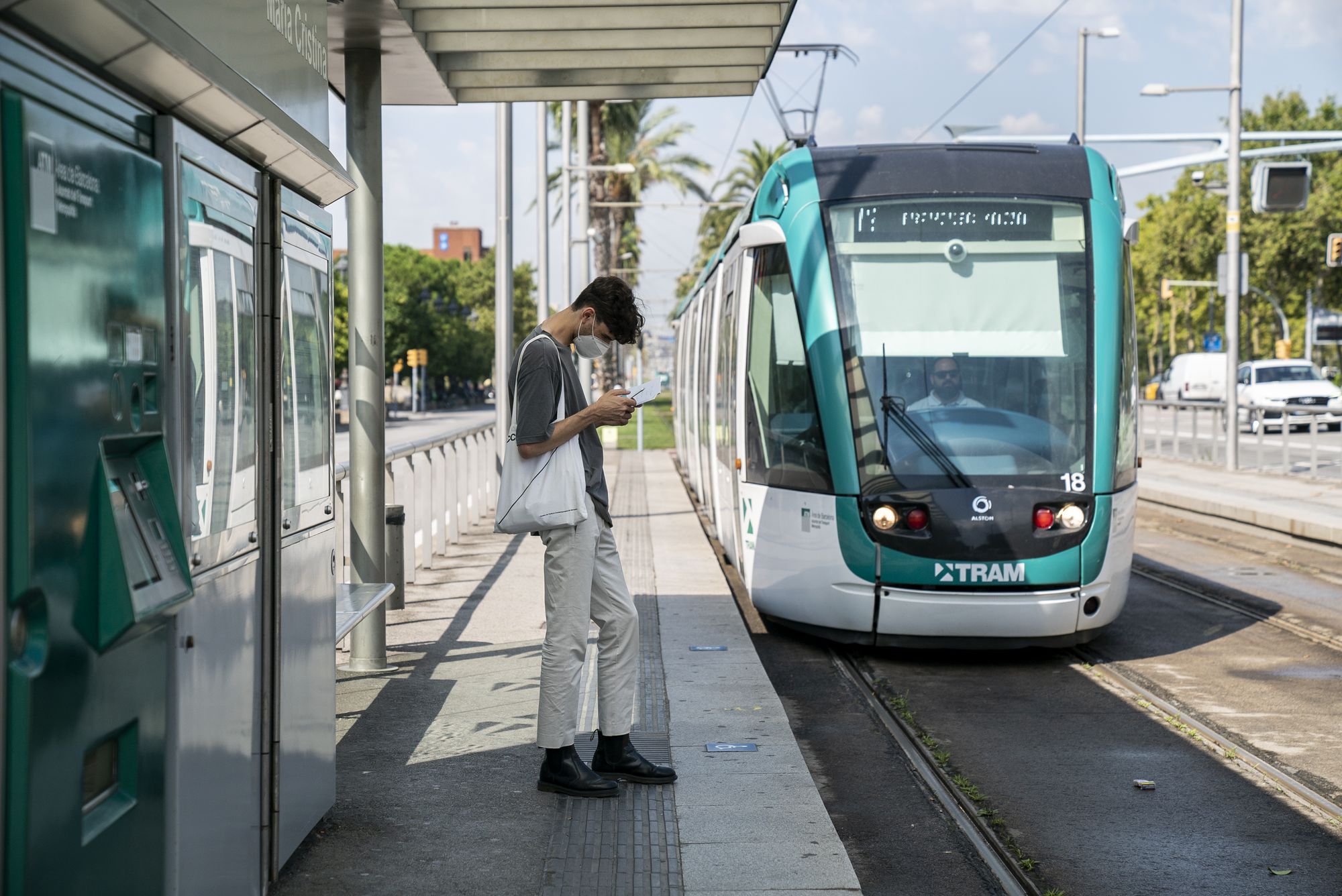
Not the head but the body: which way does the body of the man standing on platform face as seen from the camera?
to the viewer's right

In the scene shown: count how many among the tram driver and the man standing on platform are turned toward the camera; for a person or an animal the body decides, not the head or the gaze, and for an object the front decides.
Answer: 1

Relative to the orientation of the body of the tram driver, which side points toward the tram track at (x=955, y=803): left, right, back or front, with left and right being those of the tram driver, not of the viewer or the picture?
front

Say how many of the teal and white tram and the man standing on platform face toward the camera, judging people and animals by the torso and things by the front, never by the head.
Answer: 1

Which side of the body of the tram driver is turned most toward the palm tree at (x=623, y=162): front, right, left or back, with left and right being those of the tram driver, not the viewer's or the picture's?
back

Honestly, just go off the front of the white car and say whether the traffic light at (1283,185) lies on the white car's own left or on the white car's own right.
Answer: on the white car's own right

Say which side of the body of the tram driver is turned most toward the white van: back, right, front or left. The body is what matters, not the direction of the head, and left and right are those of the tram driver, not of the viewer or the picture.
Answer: back

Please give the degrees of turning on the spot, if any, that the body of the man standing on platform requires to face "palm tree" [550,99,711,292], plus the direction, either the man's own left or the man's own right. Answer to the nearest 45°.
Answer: approximately 90° to the man's own left

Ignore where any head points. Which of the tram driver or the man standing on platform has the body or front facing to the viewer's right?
the man standing on platform

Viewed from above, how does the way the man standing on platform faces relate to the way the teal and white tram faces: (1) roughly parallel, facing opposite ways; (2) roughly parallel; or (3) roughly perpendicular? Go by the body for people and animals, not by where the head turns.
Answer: roughly perpendicular

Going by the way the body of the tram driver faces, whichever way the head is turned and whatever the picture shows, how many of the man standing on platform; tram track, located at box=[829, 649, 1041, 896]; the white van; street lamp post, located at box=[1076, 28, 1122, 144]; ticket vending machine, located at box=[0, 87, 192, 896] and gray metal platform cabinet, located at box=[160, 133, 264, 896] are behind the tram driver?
2

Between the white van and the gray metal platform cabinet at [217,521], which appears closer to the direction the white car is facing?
the gray metal platform cabinet

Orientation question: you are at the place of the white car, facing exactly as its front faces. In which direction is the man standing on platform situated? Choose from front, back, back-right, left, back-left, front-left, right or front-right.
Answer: front-right

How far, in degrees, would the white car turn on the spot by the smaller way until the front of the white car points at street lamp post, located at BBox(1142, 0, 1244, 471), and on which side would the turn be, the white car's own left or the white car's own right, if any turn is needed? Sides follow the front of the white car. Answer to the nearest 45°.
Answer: approximately 45° to the white car's own right
